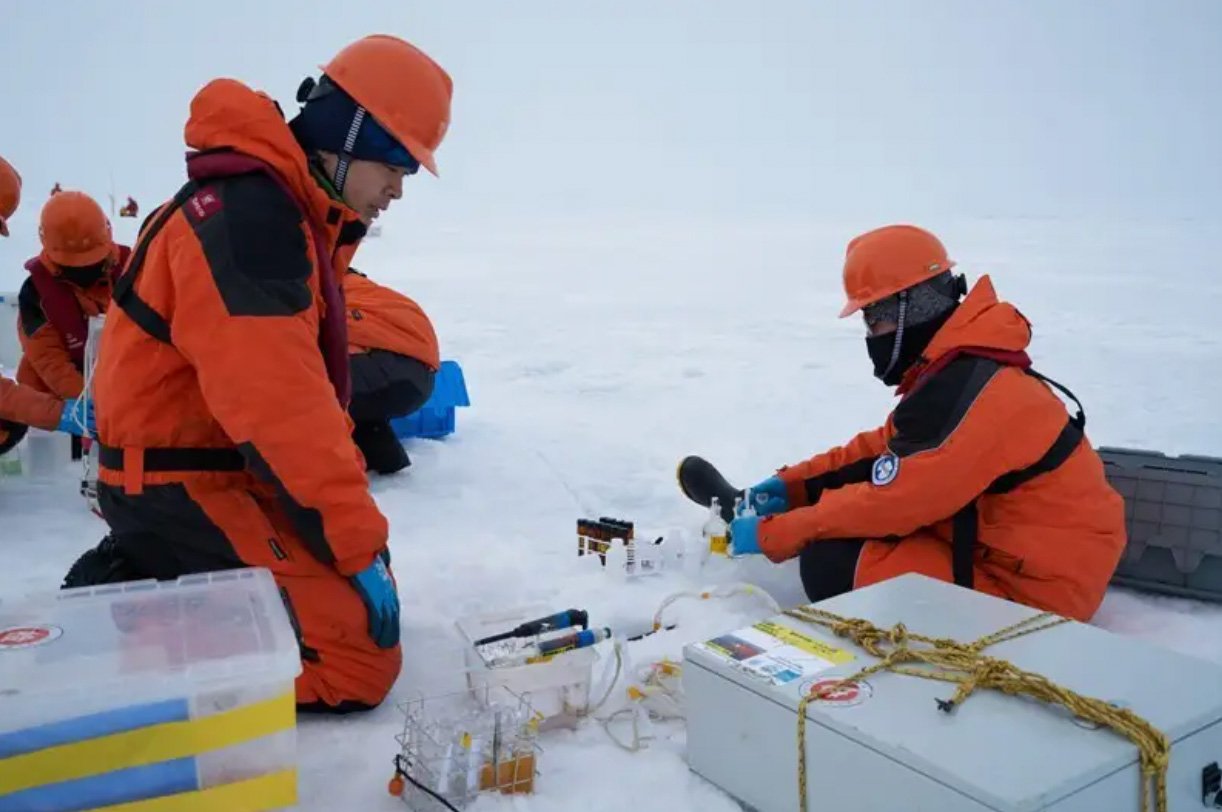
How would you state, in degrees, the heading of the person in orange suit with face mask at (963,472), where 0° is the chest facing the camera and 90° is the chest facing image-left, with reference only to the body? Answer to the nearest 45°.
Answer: approximately 90°

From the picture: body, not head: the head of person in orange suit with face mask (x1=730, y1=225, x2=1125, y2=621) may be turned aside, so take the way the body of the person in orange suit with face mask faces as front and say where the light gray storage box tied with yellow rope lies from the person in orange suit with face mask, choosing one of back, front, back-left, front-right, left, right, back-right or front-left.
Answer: left

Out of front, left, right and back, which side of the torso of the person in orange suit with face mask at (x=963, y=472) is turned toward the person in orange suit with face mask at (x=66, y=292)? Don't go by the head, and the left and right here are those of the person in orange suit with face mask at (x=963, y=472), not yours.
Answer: front

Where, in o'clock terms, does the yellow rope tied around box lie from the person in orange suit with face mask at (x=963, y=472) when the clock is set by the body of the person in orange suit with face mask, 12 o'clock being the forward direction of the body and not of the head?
The yellow rope tied around box is roughly at 9 o'clock from the person in orange suit with face mask.

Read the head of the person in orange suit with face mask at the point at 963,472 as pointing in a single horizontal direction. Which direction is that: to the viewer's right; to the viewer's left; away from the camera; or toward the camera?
to the viewer's left
